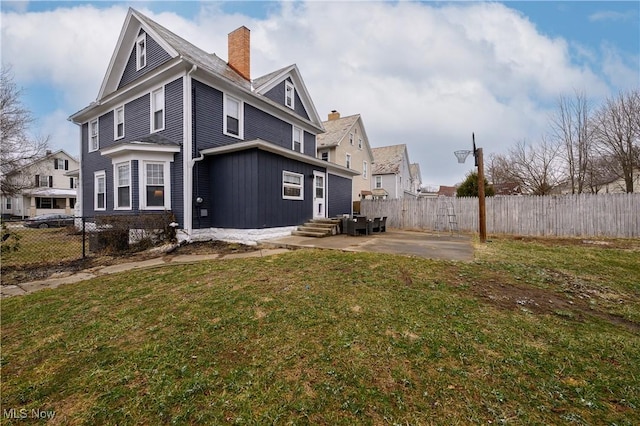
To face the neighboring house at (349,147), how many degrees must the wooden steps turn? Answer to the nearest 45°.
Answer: approximately 135° to its right

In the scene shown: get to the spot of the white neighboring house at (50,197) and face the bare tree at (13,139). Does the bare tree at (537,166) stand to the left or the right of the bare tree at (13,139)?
left

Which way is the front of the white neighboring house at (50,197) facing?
toward the camera

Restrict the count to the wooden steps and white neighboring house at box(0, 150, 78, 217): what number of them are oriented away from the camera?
0

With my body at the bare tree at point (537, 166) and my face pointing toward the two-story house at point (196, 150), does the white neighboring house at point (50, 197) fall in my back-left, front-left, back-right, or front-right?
front-right

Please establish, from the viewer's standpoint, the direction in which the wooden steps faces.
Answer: facing the viewer and to the left of the viewer

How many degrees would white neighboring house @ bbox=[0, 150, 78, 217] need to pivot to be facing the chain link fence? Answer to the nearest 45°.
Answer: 0° — it already faces it

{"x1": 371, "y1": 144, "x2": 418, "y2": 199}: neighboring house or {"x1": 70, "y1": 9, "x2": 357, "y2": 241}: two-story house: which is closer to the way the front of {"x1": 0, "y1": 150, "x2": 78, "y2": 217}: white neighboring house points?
the two-story house
